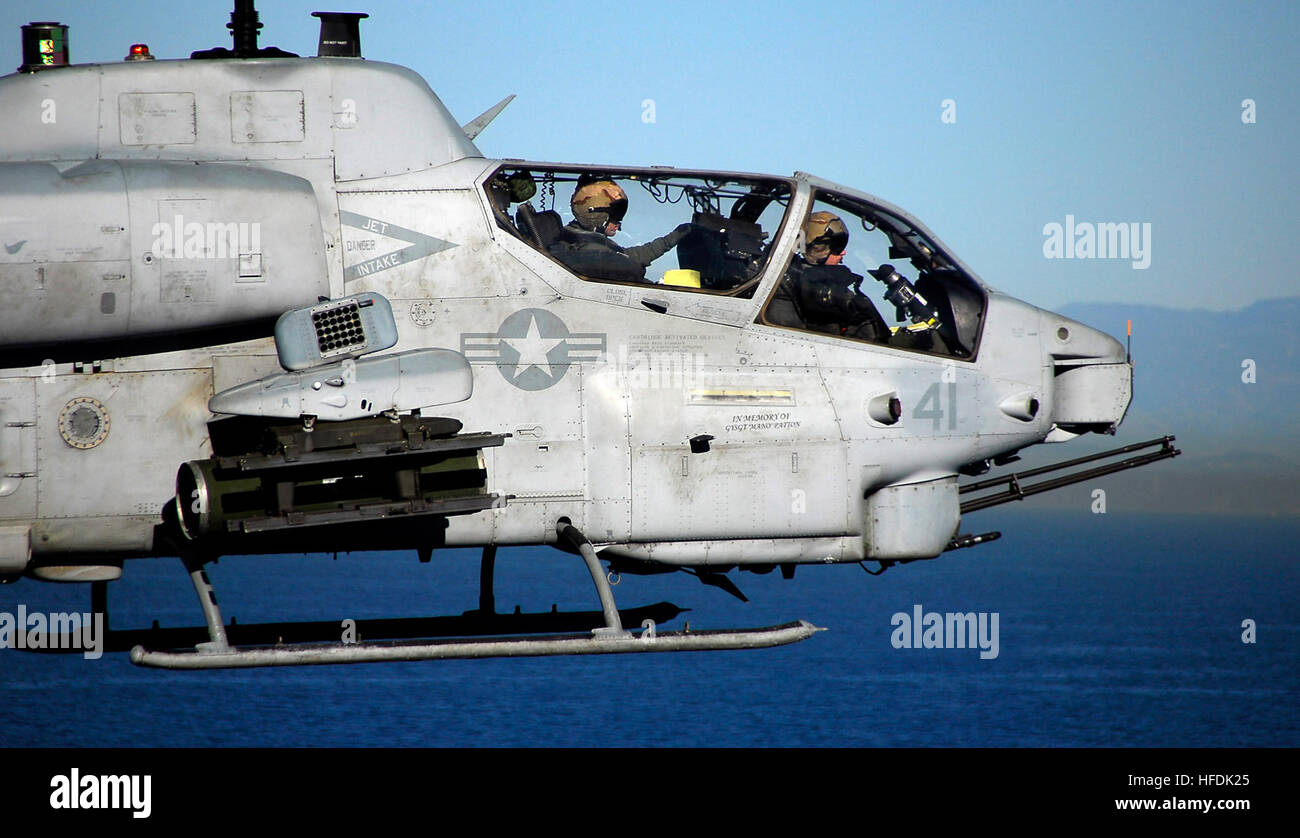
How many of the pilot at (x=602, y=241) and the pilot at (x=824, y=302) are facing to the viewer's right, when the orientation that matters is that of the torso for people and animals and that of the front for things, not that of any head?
2

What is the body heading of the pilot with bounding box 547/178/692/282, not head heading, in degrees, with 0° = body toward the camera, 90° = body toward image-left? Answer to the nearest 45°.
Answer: approximately 270°

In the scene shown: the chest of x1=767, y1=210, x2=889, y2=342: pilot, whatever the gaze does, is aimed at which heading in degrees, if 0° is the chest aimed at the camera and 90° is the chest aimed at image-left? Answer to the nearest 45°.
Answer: approximately 270°

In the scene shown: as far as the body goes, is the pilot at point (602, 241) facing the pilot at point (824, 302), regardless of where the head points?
yes

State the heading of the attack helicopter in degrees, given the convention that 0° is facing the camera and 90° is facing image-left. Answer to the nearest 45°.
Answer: approximately 270°

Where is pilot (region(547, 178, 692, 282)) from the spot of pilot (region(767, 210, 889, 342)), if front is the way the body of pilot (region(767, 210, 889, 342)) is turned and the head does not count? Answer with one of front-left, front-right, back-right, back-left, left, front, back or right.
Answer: back
